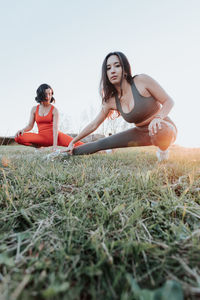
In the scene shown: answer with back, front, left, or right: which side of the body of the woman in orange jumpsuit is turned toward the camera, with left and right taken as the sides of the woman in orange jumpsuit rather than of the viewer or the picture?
front

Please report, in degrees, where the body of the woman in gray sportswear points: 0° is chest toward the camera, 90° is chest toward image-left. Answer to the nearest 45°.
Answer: approximately 45°

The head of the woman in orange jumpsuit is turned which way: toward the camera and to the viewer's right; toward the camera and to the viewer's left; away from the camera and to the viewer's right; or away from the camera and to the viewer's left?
toward the camera and to the viewer's right

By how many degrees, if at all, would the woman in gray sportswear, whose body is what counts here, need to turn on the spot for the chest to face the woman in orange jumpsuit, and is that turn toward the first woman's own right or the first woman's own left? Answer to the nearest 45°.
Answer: approximately 90° to the first woman's own right

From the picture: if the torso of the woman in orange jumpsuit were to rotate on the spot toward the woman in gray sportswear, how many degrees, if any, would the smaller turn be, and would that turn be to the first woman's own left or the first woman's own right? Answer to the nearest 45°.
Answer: approximately 45° to the first woman's own left

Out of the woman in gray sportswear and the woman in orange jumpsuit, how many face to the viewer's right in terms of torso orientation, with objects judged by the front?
0
